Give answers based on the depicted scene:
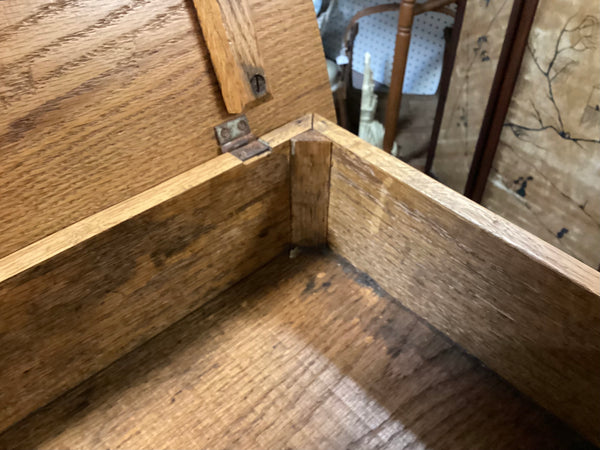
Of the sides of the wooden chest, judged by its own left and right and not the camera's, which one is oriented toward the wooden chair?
left

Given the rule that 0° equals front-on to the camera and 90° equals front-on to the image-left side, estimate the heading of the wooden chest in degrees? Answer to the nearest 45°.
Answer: approximately 315°
